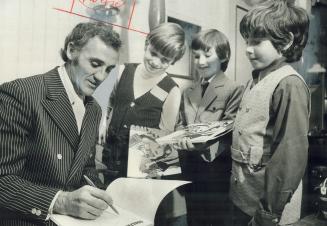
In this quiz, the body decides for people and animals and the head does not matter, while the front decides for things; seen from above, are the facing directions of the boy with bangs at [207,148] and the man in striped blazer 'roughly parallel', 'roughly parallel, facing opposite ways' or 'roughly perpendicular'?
roughly perpendicular

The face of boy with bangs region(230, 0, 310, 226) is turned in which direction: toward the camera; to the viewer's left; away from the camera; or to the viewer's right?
to the viewer's left

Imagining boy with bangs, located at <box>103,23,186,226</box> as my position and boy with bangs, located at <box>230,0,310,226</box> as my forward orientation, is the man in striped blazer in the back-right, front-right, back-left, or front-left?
back-right

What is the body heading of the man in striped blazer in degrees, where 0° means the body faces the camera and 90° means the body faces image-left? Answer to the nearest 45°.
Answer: approximately 315°
